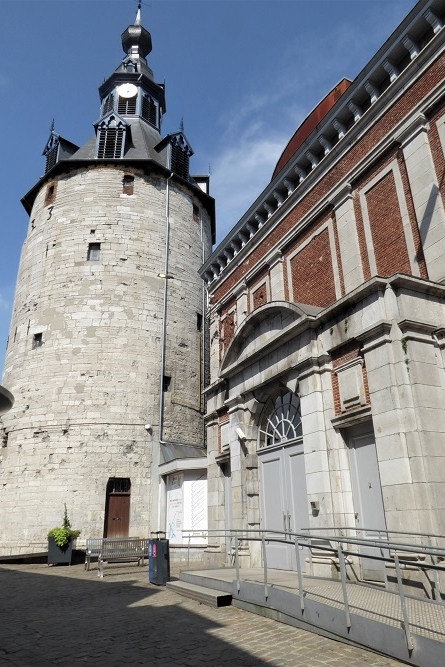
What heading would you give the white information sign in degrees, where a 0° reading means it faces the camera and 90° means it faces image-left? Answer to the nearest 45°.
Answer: approximately 0°

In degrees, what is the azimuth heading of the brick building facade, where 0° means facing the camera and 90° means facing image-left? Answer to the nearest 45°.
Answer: approximately 45°

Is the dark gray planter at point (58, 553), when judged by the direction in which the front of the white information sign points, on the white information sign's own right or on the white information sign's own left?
on the white information sign's own right

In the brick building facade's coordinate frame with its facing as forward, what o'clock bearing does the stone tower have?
The stone tower is roughly at 3 o'clock from the brick building facade.

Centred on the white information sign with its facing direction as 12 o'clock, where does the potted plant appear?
The potted plant is roughly at 3 o'clock from the white information sign.
